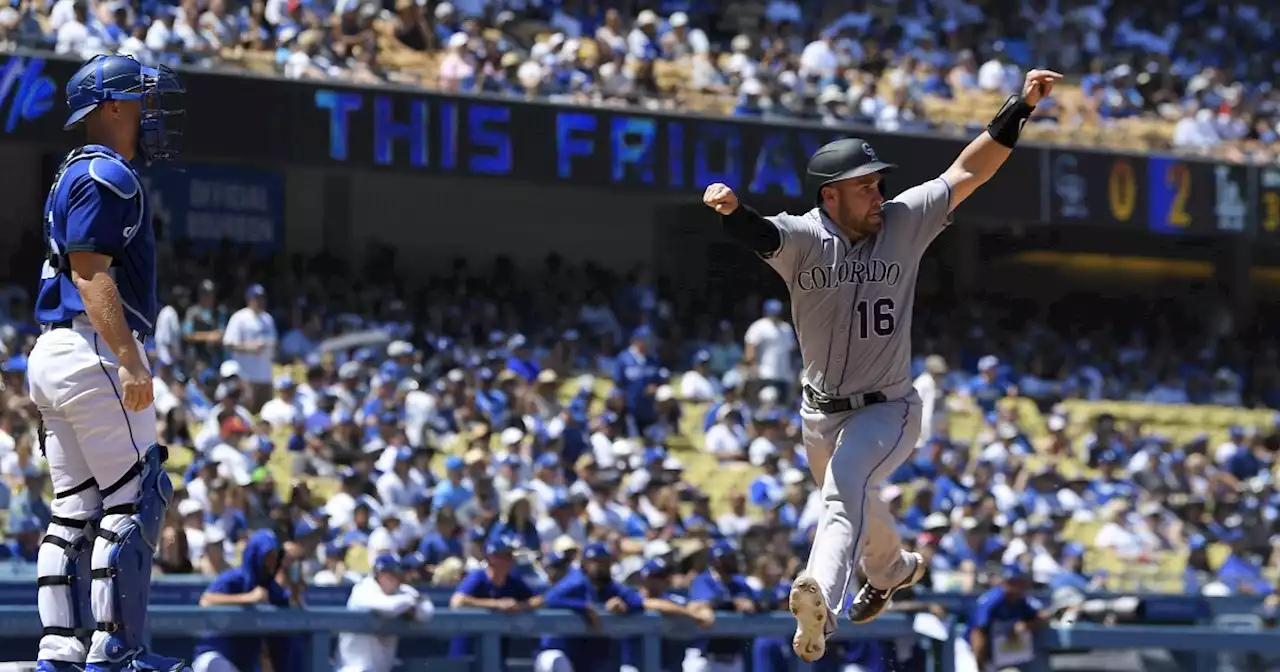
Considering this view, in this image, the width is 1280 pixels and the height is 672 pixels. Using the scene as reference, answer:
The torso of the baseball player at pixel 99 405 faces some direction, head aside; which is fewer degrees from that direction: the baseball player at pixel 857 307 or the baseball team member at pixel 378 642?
the baseball player

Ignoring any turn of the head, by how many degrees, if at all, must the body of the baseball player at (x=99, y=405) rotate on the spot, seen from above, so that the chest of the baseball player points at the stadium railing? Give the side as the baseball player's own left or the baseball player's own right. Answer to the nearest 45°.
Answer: approximately 45° to the baseball player's own left

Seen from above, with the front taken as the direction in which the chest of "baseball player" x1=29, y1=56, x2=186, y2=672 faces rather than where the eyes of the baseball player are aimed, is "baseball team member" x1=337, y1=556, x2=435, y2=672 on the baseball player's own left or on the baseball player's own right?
on the baseball player's own left

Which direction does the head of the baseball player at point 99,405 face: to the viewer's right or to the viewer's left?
to the viewer's right

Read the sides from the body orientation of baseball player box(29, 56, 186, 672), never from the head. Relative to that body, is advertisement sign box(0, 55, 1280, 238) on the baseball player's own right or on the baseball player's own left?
on the baseball player's own left

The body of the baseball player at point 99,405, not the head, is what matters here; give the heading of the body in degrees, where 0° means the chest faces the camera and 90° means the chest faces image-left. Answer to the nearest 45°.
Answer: approximately 270°

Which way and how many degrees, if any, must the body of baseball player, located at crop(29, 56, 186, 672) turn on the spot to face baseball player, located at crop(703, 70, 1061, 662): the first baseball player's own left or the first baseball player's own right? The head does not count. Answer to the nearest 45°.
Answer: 0° — they already face them

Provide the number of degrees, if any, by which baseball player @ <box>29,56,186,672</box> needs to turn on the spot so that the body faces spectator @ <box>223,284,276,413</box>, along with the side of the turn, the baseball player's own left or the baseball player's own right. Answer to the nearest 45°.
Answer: approximately 90° to the baseball player's own left
